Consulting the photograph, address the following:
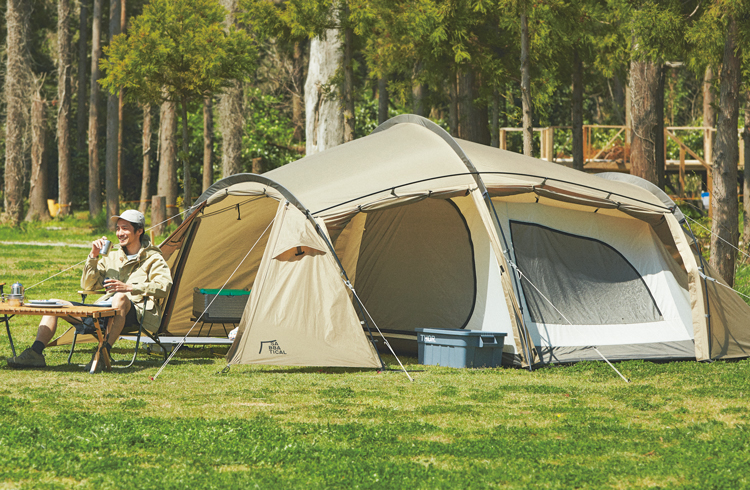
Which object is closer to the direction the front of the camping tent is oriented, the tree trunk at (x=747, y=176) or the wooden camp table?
the wooden camp table

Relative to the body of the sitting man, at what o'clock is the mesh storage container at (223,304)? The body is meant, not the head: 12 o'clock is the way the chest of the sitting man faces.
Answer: The mesh storage container is roughly at 6 o'clock from the sitting man.

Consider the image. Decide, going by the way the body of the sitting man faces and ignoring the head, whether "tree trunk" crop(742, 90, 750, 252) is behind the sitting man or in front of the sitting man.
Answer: behind

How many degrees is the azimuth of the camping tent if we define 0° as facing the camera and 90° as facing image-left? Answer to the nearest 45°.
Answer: approximately 45°

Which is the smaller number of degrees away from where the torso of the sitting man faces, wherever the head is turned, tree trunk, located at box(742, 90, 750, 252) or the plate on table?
the plate on table
